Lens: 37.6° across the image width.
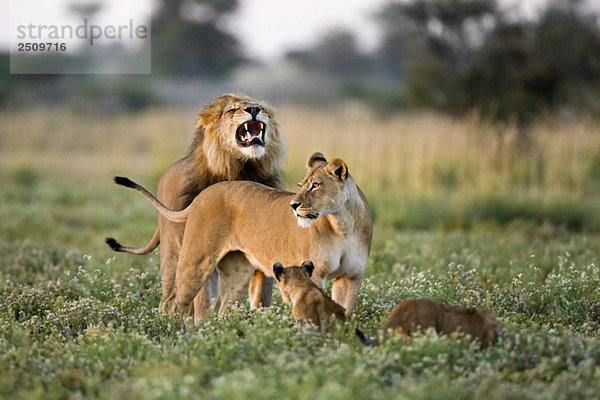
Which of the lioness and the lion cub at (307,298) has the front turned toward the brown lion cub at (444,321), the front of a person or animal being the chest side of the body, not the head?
the lioness

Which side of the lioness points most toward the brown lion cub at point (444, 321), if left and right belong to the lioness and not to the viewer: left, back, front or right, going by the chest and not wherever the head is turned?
front

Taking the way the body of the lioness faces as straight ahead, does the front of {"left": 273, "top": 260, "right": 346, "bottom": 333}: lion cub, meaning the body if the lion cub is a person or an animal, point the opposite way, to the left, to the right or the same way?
the opposite way

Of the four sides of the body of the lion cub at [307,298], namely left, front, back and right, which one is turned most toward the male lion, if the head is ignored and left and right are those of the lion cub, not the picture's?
front

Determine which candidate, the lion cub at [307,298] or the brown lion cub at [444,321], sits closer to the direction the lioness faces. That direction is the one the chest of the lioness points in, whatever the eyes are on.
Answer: the brown lion cub

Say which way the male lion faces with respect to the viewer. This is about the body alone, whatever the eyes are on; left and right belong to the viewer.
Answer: facing the viewer and to the right of the viewer

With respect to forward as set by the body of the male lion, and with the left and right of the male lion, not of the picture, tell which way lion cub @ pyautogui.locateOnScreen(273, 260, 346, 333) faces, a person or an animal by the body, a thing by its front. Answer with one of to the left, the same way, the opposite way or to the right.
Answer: the opposite way

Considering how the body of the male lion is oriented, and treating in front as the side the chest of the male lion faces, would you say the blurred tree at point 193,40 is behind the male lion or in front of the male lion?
behind

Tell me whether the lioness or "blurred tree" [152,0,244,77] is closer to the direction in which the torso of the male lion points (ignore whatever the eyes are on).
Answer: the lioness

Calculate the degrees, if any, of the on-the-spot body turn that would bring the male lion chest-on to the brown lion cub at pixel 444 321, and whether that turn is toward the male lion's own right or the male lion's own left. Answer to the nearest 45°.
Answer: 0° — it already faces it
